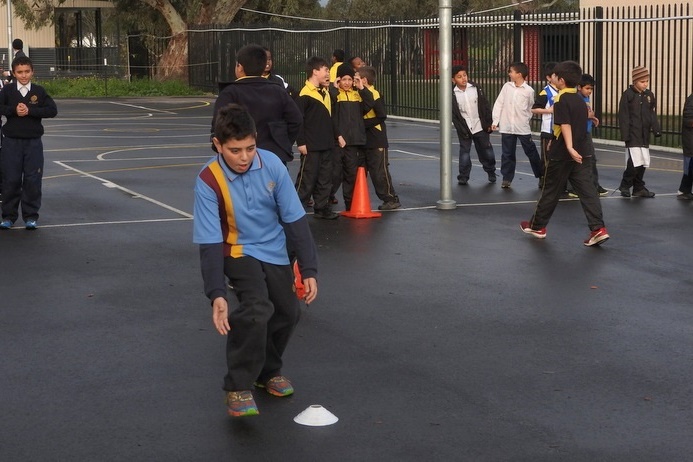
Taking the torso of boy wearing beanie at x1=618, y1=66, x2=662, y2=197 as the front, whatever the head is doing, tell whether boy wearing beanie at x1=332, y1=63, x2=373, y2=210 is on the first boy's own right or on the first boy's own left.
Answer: on the first boy's own right

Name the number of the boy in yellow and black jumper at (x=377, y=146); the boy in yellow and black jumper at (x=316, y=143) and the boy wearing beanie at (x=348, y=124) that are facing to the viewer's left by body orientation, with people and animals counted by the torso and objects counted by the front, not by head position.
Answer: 1

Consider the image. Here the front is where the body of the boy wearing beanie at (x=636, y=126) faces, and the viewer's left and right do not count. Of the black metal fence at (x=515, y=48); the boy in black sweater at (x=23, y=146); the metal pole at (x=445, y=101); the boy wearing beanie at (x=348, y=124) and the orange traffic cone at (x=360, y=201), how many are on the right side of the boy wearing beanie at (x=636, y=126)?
4

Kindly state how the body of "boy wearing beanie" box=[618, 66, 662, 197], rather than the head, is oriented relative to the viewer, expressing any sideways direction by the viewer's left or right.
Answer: facing the viewer and to the right of the viewer

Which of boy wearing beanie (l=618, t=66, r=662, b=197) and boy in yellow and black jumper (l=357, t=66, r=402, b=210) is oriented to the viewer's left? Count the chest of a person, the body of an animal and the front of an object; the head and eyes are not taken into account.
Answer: the boy in yellow and black jumper

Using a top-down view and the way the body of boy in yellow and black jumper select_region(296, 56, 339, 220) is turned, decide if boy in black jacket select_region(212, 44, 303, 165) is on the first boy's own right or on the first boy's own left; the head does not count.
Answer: on the first boy's own right

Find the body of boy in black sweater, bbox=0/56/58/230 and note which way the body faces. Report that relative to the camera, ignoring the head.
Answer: toward the camera

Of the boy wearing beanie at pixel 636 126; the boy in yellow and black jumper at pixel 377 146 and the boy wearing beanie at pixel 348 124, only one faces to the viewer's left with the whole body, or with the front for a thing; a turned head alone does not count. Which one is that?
the boy in yellow and black jumper

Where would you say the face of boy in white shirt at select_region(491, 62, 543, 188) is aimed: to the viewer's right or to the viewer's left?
to the viewer's left

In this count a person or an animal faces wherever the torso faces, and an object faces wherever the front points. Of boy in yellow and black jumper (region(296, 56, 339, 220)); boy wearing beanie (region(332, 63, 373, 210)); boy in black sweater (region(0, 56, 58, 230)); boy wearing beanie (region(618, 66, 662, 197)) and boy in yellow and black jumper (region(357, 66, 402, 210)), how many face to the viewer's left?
1

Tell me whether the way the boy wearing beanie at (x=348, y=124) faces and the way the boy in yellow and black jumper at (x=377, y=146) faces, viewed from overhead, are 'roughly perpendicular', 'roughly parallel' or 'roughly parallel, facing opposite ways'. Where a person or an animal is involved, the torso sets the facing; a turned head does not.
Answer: roughly perpendicular

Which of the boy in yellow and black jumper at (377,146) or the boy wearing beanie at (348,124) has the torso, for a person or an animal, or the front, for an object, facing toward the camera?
the boy wearing beanie

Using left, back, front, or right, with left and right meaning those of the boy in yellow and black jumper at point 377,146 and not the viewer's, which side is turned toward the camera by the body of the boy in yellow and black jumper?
left

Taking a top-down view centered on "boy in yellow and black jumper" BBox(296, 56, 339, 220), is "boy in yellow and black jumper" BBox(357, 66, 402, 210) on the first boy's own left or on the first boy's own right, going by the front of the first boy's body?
on the first boy's own left

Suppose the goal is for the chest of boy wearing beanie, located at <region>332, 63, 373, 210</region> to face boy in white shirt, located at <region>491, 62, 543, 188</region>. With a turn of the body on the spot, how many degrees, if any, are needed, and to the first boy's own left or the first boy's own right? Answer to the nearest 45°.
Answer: approximately 135° to the first boy's own left

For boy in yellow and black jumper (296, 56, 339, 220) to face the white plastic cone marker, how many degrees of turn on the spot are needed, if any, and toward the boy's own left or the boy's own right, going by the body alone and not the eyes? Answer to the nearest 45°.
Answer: approximately 45° to the boy's own right

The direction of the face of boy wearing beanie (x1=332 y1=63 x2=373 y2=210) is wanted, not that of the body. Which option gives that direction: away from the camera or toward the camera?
toward the camera

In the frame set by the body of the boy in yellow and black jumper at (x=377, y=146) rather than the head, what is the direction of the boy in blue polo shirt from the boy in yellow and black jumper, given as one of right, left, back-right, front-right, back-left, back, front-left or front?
left
